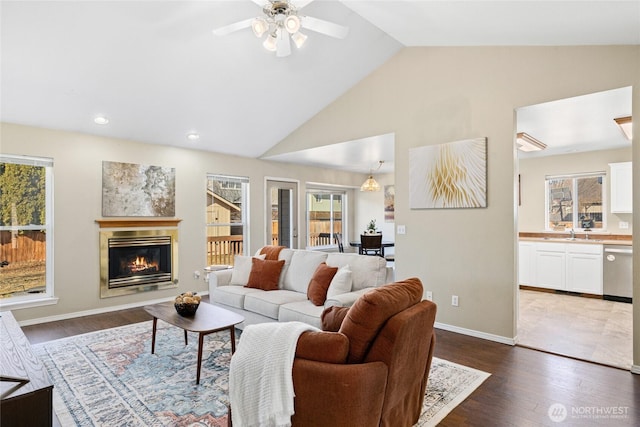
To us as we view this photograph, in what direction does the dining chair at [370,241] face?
facing away from the viewer

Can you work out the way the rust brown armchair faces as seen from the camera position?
facing away from the viewer and to the left of the viewer

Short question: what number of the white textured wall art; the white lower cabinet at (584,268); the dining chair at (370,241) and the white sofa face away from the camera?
1

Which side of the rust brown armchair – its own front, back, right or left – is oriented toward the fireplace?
front

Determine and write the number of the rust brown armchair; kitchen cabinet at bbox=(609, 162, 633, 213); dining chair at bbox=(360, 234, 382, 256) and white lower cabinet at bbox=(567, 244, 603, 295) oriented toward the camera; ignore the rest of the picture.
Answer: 2

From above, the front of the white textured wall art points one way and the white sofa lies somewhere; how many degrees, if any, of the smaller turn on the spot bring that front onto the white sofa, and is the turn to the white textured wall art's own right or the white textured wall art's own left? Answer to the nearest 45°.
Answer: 0° — it already faces it

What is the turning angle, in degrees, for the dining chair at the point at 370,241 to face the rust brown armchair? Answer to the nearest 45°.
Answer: approximately 180°

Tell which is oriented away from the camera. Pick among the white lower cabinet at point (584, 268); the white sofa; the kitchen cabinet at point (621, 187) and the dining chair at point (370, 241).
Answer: the dining chair

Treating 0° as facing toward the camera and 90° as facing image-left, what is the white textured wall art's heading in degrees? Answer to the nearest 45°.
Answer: approximately 45°

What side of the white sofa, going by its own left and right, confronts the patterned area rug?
front

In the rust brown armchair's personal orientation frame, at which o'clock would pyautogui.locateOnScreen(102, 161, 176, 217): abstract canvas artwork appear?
The abstract canvas artwork is roughly at 12 o'clock from the rust brown armchair.

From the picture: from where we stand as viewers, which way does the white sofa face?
facing the viewer and to the left of the viewer

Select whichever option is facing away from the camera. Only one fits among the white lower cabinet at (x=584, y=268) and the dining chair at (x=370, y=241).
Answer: the dining chair
